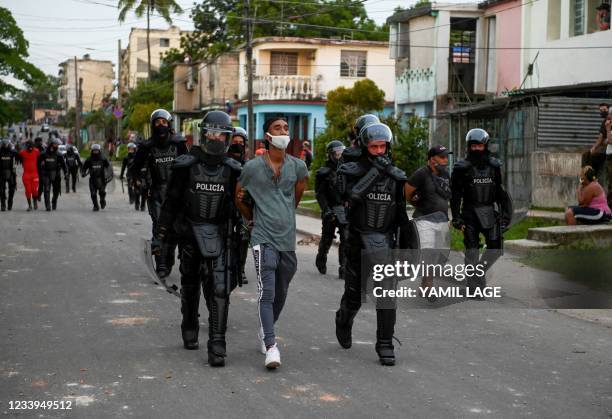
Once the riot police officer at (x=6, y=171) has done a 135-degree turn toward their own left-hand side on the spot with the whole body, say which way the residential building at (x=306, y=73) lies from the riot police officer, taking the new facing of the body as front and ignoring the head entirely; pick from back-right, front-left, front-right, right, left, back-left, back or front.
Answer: front

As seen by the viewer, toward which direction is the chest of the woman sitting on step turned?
to the viewer's left

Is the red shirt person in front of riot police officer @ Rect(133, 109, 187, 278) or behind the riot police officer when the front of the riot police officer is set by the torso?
behind

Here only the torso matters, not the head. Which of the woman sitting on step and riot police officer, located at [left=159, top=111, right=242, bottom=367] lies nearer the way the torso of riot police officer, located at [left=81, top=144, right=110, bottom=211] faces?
the riot police officer

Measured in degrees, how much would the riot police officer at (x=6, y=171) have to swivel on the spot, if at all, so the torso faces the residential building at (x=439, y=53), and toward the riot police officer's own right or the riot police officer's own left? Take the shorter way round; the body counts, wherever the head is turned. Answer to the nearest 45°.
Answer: approximately 90° to the riot police officer's own left

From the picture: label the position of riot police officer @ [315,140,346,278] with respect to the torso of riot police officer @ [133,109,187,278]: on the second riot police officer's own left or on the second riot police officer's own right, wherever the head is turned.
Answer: on the second riot police officer's own left

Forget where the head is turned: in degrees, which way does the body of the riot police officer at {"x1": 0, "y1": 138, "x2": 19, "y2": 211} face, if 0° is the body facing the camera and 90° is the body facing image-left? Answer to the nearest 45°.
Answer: approximately 0°

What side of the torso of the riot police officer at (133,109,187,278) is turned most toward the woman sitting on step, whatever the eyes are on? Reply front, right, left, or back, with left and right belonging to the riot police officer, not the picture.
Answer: left

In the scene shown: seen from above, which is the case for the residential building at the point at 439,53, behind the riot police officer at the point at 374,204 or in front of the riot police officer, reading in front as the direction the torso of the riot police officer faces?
behind

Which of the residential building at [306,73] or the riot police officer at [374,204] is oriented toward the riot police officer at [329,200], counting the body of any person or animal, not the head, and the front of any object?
the residential building

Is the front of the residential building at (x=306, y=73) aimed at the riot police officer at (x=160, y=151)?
yes
